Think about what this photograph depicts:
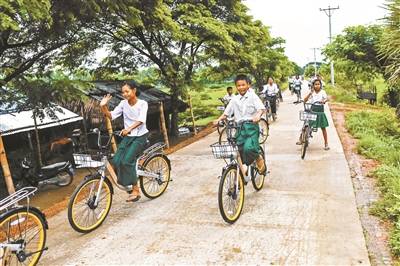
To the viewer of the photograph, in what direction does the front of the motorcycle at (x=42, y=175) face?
facing to the left of the viewer

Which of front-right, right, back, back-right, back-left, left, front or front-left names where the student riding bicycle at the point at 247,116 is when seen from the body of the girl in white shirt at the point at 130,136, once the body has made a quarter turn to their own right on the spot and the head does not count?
back-right

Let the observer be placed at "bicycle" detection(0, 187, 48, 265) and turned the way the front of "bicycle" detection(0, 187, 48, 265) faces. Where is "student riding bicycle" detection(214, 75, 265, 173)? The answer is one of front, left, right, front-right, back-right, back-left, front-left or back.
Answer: back-left

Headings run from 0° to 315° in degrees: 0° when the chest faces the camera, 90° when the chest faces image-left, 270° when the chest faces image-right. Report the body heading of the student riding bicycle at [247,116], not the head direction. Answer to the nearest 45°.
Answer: approximately 45°

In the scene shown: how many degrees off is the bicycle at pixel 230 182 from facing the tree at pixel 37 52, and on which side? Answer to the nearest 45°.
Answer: approximately 90° to its right

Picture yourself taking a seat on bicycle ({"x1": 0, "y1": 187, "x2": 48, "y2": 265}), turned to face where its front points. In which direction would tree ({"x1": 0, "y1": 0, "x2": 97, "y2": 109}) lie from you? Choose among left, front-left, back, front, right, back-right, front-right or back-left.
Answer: back-right

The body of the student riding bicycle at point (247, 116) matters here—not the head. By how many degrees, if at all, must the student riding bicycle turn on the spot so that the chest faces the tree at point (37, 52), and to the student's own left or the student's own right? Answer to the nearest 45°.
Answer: approximately 90° to the student's own right

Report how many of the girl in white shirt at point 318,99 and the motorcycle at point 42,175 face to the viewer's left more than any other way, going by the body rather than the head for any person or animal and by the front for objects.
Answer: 1

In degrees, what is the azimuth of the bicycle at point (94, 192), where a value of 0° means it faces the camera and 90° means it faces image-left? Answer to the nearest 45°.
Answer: approximately 45°
